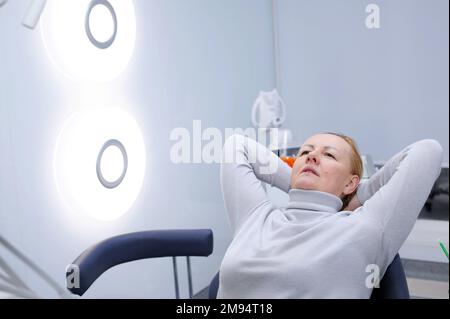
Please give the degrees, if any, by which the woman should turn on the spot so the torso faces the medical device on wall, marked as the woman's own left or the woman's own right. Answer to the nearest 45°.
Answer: approximately 135° to the woman's own right

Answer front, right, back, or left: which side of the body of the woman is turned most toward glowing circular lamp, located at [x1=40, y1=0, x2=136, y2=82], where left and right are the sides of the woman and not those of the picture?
right

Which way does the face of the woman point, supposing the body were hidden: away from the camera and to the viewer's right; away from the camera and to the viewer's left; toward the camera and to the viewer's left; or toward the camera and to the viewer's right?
toward the camera and to the viewer's left

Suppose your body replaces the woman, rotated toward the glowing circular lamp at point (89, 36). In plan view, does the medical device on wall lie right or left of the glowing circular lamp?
right

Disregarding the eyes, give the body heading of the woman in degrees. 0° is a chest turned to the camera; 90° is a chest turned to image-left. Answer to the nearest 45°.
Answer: approximately 45°
